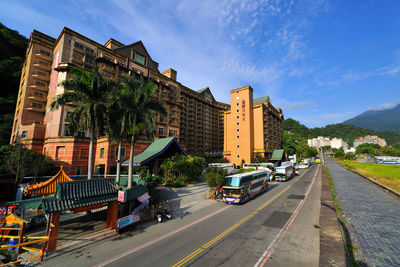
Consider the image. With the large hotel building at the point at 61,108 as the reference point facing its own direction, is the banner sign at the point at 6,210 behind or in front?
in front

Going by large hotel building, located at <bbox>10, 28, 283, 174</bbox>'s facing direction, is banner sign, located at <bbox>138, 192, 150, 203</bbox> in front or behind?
in front

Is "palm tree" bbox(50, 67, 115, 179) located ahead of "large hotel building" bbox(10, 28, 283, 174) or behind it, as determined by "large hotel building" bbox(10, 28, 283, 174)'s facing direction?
ahead

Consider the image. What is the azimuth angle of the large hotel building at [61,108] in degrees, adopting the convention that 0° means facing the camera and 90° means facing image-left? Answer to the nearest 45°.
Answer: approximately 315°

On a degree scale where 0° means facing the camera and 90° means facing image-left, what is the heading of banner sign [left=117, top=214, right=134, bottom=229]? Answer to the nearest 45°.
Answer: approximately 315°

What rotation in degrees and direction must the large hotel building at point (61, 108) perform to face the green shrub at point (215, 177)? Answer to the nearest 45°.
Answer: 0° — it already faces it

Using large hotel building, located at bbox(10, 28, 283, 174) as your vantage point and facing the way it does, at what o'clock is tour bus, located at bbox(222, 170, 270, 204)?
The tour bus is roughly at 12 o'clock from the large hotel building.
